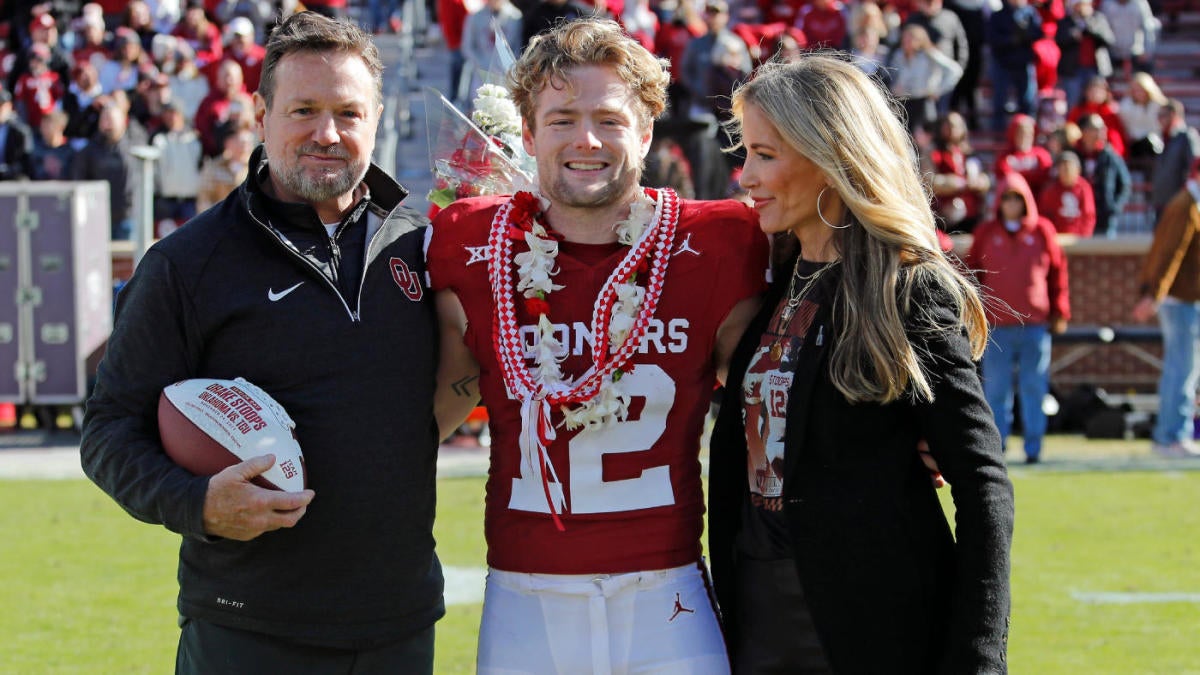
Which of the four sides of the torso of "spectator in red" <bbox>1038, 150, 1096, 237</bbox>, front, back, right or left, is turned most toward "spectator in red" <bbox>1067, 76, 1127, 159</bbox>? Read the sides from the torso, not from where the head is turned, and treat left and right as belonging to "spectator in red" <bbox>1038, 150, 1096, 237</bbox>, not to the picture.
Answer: back

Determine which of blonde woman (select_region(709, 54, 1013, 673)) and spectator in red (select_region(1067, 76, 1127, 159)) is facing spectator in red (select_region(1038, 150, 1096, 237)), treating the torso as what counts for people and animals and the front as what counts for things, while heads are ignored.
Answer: spectator in red (select_region(1067, 76, 1127, 159))

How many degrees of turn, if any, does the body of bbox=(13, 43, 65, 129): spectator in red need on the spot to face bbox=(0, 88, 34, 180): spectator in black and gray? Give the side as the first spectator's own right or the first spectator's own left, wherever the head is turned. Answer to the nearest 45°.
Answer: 0° — they already face them

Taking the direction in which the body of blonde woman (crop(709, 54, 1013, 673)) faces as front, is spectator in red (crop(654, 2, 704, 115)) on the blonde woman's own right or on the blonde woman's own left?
on the blonde woman's own right

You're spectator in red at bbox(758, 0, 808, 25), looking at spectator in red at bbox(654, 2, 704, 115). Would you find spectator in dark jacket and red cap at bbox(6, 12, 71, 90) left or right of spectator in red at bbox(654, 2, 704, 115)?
right

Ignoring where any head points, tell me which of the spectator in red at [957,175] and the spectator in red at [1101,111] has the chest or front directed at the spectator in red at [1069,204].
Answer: the spectator in red at [1101,111]

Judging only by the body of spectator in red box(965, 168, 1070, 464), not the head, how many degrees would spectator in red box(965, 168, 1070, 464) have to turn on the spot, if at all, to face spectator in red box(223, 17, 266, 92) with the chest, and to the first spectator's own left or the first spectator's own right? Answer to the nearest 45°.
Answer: approximately 90° to the first spectator's own right
